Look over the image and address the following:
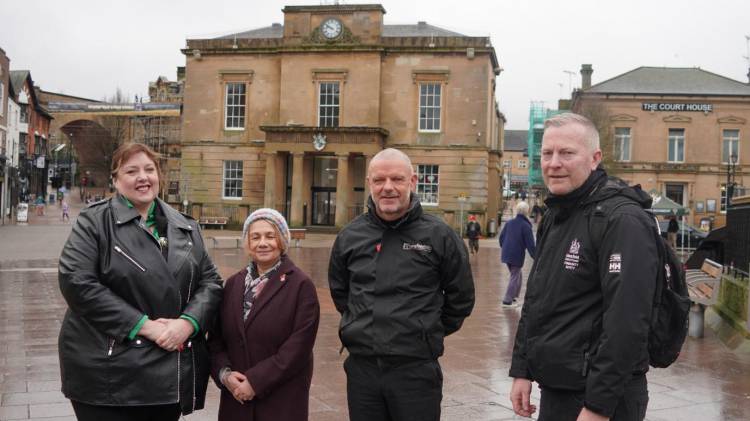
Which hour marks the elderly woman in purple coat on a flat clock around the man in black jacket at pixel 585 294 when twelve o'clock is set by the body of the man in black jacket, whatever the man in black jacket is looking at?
The elderly woman in purple coat is roughly at 2 o'clock from the man in black jacket.

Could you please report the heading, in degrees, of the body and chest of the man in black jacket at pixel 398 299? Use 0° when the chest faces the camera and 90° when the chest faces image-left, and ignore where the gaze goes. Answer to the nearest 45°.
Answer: approximately 0°

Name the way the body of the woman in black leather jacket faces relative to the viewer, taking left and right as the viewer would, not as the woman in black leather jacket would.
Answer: facing the viewer and to the right of the viewer

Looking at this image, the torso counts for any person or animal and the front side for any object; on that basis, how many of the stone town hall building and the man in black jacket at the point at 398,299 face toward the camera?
2

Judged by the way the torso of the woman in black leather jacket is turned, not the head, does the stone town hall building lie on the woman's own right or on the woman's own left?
on the woman's own left

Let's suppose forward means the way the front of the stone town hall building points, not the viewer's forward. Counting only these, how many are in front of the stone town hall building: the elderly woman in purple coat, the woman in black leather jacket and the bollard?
3

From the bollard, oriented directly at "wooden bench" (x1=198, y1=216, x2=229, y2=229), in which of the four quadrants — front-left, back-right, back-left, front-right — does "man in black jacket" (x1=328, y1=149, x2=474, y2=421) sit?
back-left

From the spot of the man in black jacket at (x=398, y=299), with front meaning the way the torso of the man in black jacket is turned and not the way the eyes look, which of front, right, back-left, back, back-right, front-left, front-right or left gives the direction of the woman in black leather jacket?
right

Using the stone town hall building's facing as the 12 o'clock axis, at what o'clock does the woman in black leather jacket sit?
The woman in black leather jacket is roughly at 12 o'clock from the stone town hall building.
